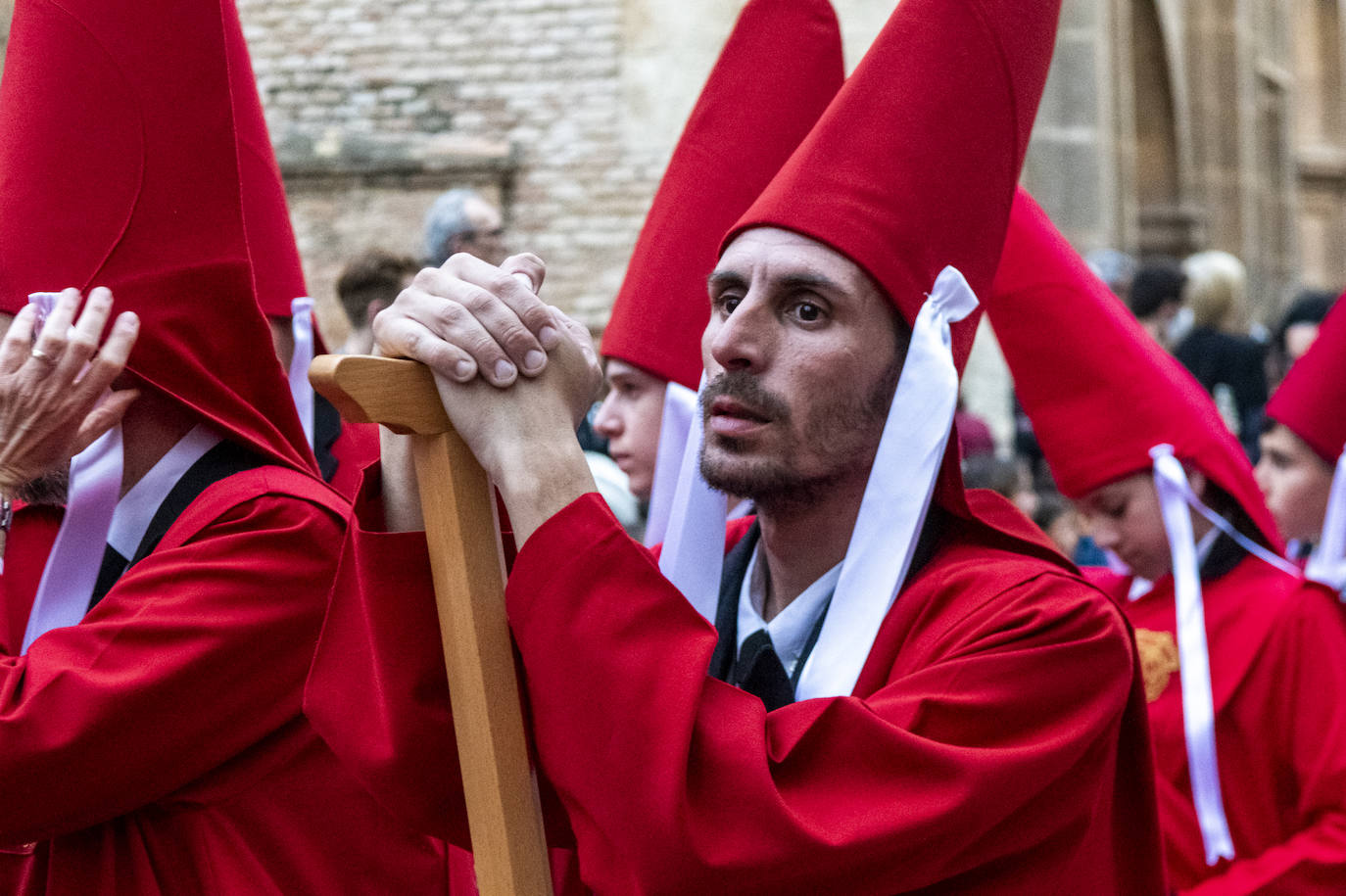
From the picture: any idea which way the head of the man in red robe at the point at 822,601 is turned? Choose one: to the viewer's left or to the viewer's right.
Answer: to the viewer's left

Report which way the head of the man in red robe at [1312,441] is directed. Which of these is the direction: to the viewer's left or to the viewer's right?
to the viewer's left

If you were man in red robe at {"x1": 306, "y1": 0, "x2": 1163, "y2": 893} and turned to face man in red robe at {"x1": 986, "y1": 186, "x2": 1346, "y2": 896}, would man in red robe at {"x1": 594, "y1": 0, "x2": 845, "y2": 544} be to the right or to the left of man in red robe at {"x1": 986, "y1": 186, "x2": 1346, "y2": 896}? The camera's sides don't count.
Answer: left

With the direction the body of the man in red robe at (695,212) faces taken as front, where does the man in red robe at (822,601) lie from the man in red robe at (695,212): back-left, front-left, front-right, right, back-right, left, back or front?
left

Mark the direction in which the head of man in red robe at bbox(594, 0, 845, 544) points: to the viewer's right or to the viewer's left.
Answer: to the viewer's left
